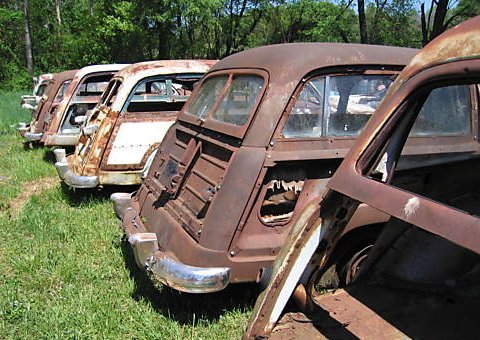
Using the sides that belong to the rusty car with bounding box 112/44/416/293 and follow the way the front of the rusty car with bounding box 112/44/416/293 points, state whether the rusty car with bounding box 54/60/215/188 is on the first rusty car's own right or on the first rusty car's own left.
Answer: on the first rusty car's own left

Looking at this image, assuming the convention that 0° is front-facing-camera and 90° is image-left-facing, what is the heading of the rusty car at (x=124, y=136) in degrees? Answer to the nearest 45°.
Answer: approximately 225°

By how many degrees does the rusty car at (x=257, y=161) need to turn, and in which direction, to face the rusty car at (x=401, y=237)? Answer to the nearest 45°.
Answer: approximately 90° to its right

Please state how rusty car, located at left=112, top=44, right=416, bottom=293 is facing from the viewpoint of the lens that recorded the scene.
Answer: facing away from the viewer and to the right of the viewer

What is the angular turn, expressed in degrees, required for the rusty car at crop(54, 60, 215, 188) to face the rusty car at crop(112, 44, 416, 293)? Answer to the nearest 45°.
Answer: approximately 135° to its right

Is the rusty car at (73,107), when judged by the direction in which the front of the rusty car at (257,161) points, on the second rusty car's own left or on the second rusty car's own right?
on the second rusty car's own left

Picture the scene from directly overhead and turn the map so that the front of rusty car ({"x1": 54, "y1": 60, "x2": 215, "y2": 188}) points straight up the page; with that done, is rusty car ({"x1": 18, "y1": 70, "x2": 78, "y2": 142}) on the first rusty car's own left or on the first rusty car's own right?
on the first rusty car's own left

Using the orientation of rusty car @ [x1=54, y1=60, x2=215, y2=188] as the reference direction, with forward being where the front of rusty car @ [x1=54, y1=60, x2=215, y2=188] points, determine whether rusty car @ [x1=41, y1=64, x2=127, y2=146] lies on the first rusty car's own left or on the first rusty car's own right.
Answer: on the first rusty car's own left
